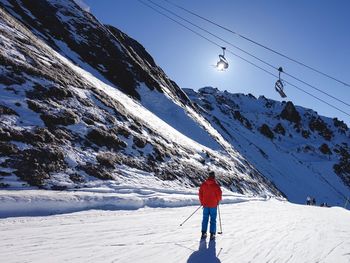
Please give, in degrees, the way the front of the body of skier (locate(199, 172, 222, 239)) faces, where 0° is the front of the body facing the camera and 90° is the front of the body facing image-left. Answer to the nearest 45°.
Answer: approximately 180°

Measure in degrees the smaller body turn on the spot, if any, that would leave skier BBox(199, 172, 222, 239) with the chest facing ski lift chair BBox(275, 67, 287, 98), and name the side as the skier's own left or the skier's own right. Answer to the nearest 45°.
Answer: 0° — they already face it
